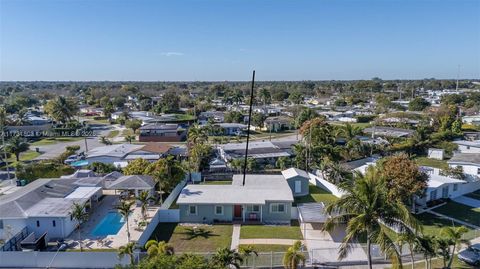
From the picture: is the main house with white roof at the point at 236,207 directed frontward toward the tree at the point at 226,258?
yes

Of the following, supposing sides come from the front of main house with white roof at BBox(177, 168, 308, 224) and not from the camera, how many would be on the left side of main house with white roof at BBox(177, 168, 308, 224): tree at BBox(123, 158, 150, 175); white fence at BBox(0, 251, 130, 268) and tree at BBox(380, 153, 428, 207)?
1

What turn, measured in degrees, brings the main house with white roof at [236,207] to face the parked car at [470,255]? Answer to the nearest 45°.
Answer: approximately 45° to its left

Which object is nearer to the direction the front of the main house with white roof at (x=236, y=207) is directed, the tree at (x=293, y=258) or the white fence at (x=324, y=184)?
the tree

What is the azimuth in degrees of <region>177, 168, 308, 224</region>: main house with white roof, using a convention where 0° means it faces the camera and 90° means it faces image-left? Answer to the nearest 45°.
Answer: approximately 0°

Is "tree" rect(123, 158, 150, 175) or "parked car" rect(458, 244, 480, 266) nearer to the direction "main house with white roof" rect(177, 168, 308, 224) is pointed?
the parked car

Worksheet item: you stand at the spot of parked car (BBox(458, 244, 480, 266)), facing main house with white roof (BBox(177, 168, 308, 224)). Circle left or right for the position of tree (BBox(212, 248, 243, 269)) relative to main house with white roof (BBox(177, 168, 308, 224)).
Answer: left

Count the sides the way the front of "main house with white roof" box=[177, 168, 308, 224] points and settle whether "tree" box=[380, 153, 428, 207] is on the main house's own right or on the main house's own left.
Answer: on the main house's own left

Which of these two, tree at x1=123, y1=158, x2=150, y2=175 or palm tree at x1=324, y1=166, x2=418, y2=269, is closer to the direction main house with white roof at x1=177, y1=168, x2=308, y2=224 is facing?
the palm tree

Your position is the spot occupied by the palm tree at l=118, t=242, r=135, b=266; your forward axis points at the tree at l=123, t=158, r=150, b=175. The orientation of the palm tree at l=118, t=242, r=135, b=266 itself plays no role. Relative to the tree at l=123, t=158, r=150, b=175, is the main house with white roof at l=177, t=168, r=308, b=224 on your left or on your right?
right

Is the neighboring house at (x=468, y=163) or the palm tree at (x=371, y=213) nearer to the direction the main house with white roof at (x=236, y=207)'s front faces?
the palm tree

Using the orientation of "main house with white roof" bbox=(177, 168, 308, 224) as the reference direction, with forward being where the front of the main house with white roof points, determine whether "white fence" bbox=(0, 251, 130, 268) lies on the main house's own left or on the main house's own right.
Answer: on the main house's own right

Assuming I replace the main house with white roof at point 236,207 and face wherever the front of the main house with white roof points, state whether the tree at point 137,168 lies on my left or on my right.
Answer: on my right

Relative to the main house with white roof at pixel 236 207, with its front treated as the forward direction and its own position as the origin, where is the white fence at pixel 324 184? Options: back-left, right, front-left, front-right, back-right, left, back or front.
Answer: back-left
